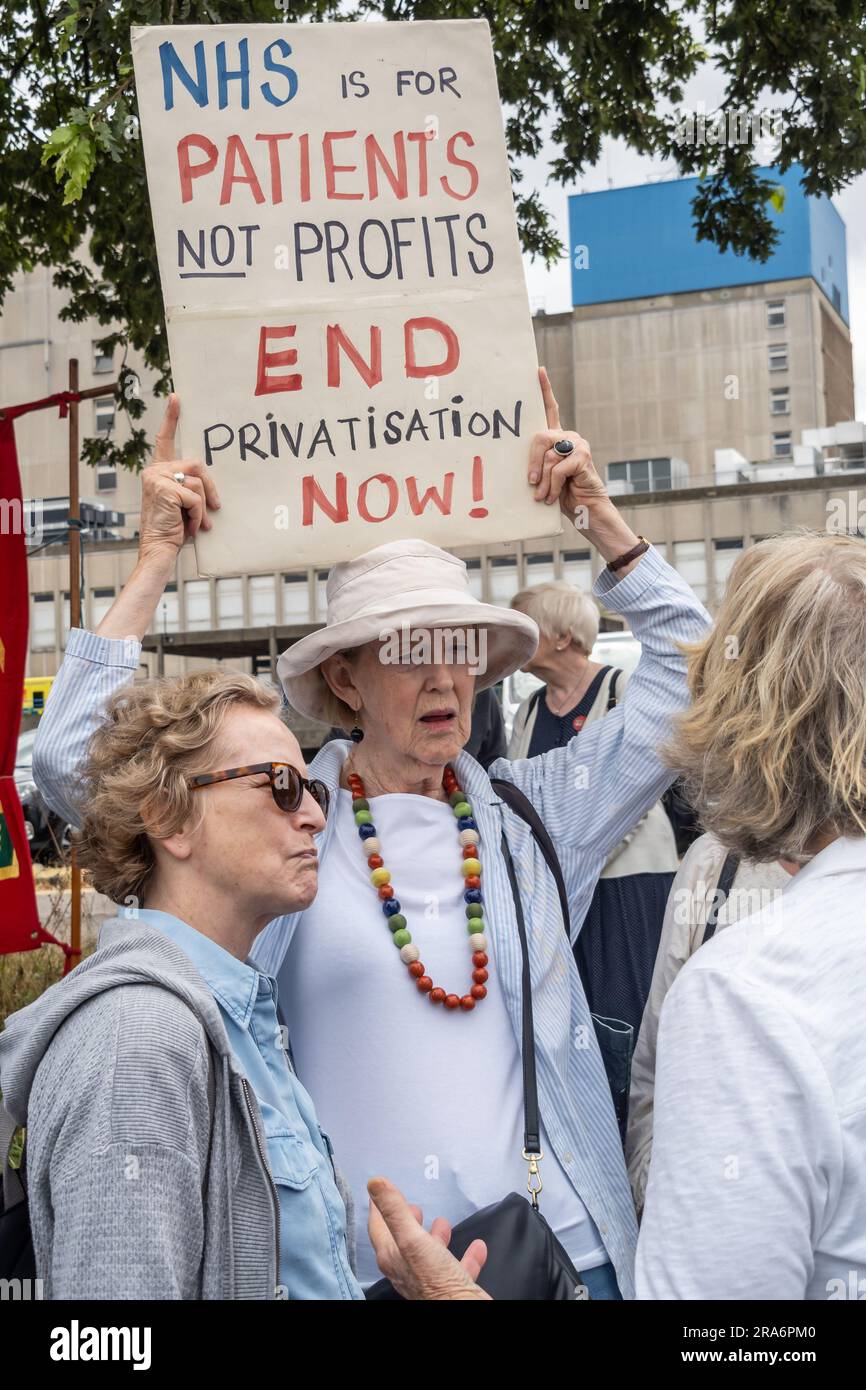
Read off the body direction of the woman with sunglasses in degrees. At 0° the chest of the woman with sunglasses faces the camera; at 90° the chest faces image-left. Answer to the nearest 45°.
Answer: approximately 270°

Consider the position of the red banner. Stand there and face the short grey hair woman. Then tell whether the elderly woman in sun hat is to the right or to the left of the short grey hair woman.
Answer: right

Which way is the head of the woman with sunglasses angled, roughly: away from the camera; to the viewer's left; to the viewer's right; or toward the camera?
to the viewer's right

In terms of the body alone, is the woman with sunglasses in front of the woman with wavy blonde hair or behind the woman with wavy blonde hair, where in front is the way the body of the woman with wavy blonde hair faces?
in front

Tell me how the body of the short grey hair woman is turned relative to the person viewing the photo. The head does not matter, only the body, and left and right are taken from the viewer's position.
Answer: facing the viewer and to the left of the viewer

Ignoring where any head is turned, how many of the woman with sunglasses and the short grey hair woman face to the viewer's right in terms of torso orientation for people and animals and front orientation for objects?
1

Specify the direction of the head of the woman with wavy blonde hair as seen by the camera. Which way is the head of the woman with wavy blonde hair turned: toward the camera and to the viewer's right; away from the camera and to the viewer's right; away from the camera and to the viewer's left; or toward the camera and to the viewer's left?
away from the camera and to the viewer's left

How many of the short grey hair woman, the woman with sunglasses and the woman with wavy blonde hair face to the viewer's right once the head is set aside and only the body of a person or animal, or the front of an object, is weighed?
1

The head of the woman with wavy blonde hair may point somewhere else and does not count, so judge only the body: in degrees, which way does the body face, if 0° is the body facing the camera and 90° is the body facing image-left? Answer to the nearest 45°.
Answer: approximately 135°

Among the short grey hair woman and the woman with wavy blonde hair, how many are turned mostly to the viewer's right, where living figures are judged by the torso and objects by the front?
0

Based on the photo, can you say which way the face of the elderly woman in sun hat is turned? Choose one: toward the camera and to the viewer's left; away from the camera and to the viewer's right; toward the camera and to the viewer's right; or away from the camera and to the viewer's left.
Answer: toward the camera and to the viewer's right
